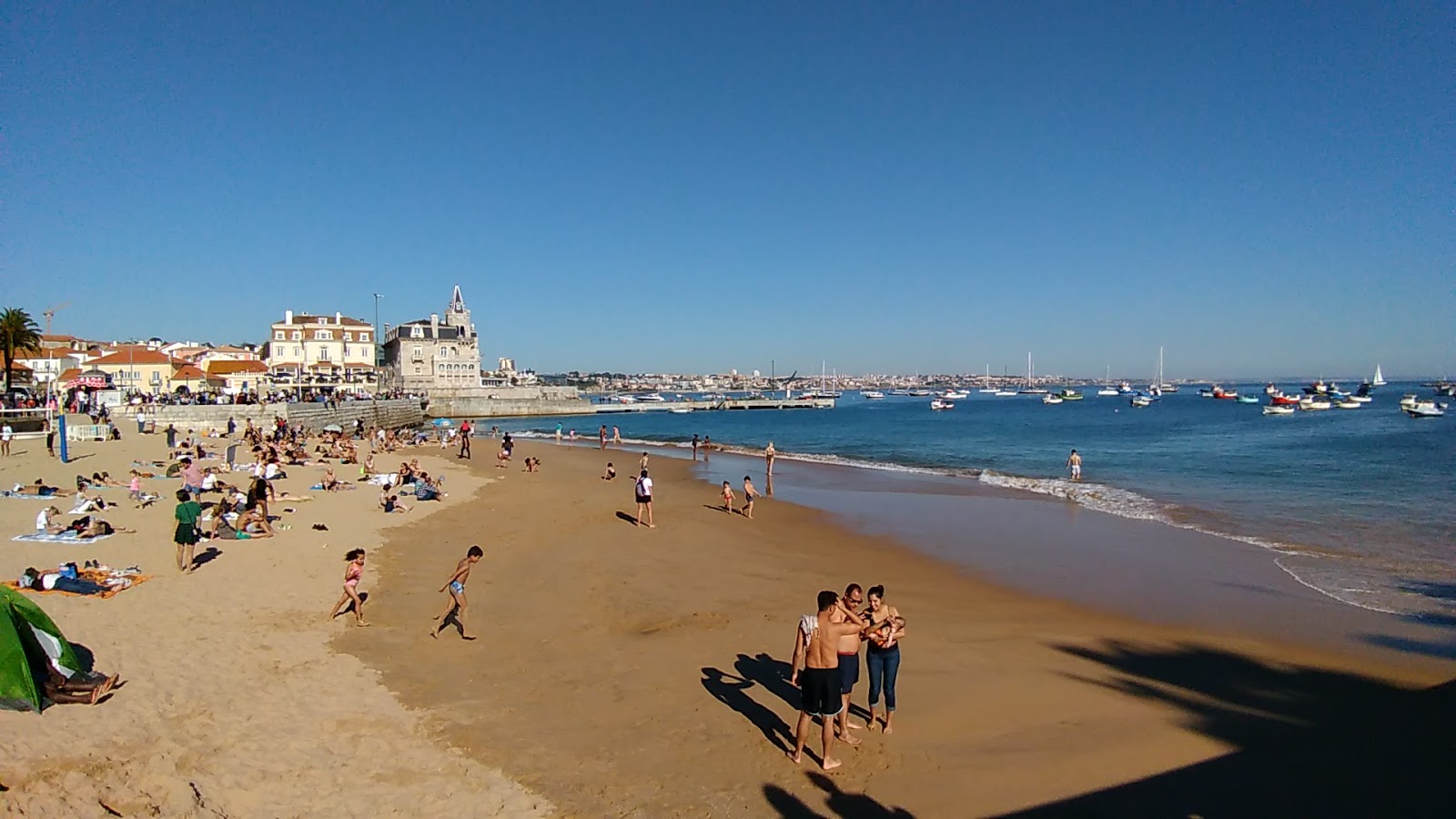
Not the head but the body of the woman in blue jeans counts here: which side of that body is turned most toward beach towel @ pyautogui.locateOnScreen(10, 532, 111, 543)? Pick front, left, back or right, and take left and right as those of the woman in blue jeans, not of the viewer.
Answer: right

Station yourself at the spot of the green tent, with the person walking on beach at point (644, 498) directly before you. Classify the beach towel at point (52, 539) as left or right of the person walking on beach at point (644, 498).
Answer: left

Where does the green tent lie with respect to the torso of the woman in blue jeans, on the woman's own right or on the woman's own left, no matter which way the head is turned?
on the woman's own right

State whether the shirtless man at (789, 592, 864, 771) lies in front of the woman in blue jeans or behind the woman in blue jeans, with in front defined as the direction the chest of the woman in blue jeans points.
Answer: in front

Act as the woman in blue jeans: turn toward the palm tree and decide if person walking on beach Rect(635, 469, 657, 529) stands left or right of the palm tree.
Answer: right

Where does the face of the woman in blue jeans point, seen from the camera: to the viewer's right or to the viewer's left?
to the viewer's left

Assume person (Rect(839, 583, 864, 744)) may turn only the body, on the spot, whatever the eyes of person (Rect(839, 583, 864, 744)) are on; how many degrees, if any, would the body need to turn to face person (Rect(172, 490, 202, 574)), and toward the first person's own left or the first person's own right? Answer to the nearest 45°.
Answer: approximately 180°

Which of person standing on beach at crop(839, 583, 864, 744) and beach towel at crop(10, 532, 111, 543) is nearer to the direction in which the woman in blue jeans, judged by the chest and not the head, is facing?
the person standing on beach

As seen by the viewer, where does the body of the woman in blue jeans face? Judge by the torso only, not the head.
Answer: toward the camera
